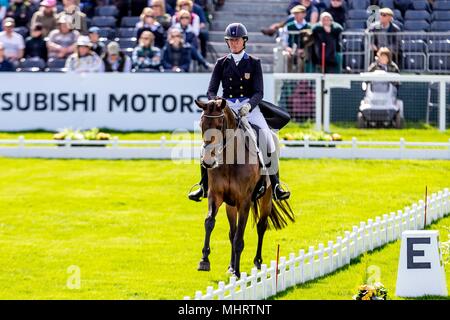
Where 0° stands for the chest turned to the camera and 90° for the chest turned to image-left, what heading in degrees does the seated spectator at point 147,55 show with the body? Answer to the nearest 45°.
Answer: approximately 0°

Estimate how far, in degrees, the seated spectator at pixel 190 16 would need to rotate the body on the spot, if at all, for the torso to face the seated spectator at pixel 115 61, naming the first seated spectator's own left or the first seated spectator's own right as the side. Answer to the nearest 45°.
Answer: approximately 90° to the first seated spectator's own right

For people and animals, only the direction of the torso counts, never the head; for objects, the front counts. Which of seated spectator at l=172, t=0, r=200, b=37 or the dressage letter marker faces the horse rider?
the seated spectator

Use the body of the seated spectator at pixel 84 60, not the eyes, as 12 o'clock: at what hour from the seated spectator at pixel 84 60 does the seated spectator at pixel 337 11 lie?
the seated spectator at pixel 337 11 is roughly at 9 o'clock from the seated spectator at pixel 84 60.

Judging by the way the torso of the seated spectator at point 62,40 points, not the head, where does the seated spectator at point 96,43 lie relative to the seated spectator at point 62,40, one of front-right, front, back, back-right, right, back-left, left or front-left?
front-left

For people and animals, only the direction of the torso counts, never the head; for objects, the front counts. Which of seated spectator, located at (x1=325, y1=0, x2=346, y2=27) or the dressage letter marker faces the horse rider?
the seated spectator

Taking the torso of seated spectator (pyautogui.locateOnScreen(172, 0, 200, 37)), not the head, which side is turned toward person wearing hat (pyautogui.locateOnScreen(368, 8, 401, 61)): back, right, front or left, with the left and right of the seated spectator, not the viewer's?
left

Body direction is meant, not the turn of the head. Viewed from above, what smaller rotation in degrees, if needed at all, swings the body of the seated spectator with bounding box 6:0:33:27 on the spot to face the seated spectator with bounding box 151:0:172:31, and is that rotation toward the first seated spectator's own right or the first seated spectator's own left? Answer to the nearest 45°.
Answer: approximately 45° to the first seated spectator's own left
